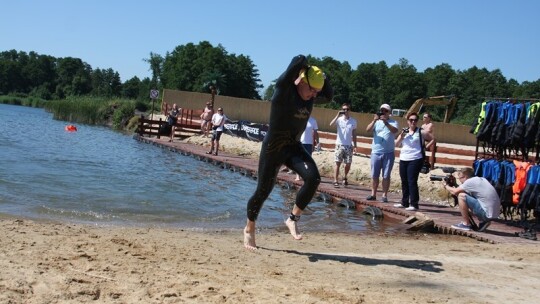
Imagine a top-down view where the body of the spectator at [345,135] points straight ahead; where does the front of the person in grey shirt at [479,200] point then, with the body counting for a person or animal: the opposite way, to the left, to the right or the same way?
to the right

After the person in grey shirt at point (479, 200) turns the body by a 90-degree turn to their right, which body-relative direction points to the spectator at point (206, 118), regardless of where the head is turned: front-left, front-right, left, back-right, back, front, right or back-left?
front-left

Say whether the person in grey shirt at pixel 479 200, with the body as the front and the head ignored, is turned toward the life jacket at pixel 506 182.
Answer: no

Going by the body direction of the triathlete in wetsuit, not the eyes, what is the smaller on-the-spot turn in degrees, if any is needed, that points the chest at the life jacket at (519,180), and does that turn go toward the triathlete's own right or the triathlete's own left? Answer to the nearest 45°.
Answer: approximately 90° to the triathlete's own left

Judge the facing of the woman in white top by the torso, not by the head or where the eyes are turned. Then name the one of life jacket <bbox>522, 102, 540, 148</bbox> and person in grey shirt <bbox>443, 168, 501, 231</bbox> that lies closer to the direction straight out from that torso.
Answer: the person in grey shirt

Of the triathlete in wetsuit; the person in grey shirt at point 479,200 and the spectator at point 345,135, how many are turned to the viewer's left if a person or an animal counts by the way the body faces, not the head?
1

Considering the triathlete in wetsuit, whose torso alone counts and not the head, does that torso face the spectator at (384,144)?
no

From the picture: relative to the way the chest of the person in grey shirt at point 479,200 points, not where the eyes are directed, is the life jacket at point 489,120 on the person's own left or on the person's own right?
on the person's own right

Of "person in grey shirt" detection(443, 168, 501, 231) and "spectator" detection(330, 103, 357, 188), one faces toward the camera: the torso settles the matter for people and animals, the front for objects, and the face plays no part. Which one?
the spectator

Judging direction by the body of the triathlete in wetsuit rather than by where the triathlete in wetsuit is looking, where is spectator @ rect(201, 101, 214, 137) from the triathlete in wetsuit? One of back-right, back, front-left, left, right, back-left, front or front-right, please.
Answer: back-left

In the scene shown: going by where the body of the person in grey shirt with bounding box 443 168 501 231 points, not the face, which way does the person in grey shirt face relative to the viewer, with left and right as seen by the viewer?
facing to the left of the viewer

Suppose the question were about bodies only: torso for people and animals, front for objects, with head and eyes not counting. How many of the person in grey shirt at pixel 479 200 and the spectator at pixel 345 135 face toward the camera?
1

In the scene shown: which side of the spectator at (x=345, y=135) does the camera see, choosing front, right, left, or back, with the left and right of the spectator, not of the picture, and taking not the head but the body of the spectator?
front

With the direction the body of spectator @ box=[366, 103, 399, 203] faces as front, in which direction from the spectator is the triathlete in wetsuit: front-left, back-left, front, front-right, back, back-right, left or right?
front-left

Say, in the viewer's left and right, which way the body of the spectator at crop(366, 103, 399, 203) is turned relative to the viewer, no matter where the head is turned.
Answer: facing the viewer and to the left of the viewer

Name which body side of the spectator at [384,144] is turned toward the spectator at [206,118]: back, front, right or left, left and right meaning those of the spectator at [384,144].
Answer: right

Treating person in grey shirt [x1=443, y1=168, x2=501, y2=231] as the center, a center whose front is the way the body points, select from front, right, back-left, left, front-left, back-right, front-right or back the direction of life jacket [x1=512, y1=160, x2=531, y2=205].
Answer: back-right

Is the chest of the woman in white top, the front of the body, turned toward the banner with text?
no
